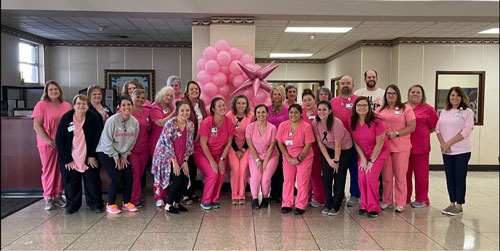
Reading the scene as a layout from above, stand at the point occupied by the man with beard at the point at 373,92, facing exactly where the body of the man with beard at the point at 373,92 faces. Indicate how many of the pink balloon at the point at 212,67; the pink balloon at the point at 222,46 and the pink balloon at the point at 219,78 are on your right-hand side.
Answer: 3

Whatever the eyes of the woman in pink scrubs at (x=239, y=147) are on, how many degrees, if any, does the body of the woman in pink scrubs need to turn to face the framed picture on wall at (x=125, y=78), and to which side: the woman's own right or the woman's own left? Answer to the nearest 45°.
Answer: approximately 135° to the woman's own right

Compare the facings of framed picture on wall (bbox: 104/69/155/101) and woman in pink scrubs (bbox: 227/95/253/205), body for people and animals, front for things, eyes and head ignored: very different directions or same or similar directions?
same or similar directions

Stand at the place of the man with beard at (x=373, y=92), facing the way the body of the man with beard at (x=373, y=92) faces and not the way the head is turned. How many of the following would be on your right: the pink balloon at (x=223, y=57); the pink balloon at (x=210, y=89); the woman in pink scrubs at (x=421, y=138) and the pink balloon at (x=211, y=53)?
3

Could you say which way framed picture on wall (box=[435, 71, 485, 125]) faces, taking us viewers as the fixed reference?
facing the viewer

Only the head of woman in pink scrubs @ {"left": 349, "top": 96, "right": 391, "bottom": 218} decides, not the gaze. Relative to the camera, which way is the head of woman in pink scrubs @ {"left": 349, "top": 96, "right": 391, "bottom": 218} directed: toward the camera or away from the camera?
toward the camera

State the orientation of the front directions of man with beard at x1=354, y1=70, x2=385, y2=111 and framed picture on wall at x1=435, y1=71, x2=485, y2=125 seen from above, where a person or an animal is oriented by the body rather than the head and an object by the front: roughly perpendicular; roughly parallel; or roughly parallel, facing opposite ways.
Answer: roughly parallel

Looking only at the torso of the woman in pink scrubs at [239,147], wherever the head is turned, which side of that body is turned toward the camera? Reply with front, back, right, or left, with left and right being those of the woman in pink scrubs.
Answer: front

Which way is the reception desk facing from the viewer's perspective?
toward the camera

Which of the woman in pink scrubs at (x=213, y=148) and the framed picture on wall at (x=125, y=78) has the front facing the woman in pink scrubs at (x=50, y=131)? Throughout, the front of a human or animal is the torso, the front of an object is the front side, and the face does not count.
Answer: the framed picture on wall

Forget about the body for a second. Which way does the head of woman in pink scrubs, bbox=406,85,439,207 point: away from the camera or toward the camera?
toward the camera

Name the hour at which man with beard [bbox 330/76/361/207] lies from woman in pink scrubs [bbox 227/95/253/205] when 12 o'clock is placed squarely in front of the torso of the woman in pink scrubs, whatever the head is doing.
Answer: The man with beard is roughly at 9 o'clock from the woman in pink scrubs.

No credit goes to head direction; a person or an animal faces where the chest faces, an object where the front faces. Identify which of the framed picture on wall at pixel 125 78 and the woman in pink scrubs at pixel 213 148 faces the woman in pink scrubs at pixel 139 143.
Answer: the framed picture on wall
